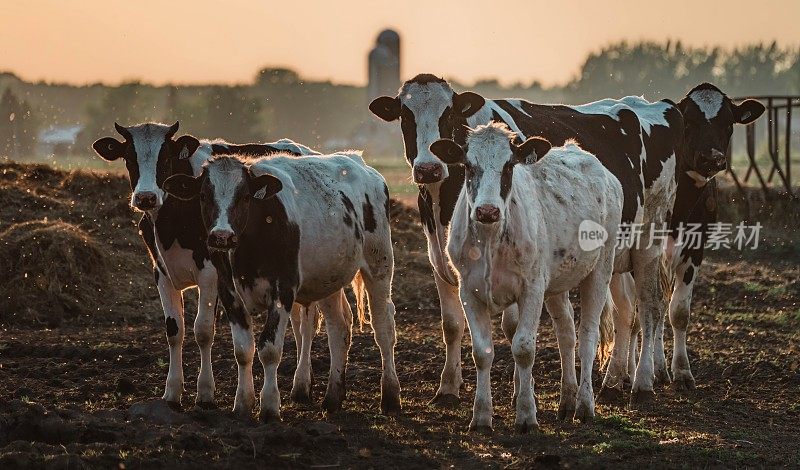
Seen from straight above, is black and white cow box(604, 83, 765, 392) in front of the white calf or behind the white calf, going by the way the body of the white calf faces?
behind

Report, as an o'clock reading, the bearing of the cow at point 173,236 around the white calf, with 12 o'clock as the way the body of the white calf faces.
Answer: The cow is roughly at 2 o'clock from the white calf.

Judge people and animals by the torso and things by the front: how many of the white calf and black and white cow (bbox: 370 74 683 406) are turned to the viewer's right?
0

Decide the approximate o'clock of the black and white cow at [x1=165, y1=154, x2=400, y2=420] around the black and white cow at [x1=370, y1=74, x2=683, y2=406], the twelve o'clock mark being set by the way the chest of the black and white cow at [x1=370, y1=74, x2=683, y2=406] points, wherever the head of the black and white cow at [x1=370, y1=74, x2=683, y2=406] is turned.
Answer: the black and white cow at [x1=165, y1=154, x2=400, y2=420] is roughly at 12 o'clock from the black and white cow at [x1=370, y1=74, x2=683, y2=406].

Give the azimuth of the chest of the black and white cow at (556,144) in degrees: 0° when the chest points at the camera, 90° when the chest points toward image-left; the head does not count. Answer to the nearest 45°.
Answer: approximately 45°

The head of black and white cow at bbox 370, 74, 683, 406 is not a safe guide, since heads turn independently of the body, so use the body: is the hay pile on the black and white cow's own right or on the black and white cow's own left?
on the black and white cow's own right

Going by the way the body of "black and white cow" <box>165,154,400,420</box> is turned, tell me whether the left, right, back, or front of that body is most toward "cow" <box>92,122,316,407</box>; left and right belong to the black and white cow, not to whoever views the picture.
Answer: right

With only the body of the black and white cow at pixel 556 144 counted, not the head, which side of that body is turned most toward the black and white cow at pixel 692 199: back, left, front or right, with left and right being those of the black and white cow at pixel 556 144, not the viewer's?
back

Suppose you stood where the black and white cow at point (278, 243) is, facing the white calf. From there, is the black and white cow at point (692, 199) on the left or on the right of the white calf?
left
